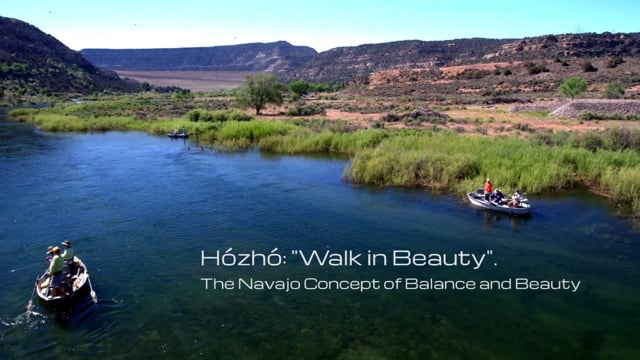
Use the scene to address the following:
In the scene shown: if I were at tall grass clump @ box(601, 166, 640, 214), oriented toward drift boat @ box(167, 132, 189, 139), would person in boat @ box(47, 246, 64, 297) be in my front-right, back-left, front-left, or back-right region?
front-left

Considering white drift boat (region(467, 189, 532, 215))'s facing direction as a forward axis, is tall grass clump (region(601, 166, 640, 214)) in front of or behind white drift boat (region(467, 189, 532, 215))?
behind

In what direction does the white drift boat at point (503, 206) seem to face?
to the viewer's left

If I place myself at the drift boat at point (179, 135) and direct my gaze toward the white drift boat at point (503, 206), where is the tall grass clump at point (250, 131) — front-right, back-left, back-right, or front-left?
front-left

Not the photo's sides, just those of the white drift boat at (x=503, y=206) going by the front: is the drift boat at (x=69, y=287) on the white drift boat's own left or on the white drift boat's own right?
on the white drift boat's own left

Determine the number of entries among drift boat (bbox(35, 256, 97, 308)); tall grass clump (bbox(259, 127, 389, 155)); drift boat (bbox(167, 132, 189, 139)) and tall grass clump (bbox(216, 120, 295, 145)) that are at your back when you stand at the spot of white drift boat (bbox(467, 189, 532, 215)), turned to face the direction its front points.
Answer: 0

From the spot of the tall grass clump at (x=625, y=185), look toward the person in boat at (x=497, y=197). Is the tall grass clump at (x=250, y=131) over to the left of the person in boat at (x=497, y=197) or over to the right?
right

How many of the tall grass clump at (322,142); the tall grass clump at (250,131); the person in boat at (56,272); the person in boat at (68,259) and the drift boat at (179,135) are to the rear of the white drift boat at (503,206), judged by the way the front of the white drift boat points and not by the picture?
0
